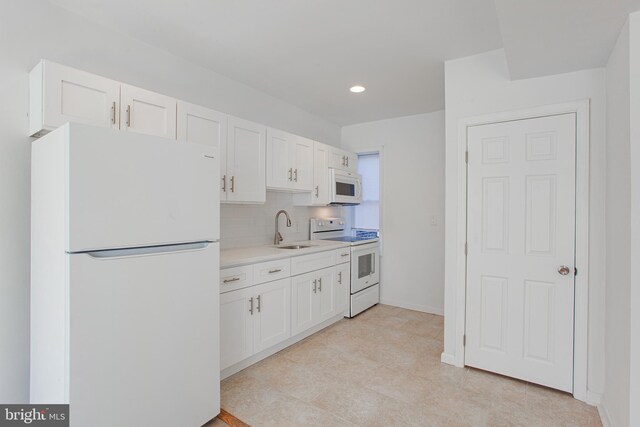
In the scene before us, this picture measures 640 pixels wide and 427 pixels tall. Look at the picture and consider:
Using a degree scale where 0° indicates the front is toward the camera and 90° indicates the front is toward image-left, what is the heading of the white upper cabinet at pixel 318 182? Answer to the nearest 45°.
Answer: approximately 315°

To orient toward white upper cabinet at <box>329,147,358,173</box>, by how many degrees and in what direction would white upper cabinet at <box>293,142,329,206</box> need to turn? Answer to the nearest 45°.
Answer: approximately 90° to its left

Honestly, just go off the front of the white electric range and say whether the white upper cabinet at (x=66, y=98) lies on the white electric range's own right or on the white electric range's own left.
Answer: on the white electric range's own right

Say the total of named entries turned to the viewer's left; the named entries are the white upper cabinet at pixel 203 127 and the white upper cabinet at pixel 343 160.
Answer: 0

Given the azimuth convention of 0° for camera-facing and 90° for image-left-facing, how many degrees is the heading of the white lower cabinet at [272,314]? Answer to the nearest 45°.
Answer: approximately 315°

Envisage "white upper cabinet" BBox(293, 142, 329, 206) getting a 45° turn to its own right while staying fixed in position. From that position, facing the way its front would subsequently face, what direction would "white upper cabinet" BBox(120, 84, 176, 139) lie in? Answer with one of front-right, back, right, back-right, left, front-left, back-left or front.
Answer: front-right

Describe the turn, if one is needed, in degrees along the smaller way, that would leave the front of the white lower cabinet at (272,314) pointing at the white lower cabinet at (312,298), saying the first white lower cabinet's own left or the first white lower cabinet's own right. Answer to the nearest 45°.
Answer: approximately 90° to the first white lower cabinet's own left

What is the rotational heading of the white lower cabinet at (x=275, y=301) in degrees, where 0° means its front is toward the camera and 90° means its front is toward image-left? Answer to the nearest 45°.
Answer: approximately 315°

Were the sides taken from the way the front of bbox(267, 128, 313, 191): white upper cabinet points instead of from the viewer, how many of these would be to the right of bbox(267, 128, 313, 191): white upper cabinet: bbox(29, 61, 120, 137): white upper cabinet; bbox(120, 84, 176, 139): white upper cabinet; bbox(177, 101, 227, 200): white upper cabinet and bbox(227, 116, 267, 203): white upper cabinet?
4

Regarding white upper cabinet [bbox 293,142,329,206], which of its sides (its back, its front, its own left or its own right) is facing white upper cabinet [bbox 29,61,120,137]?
right
